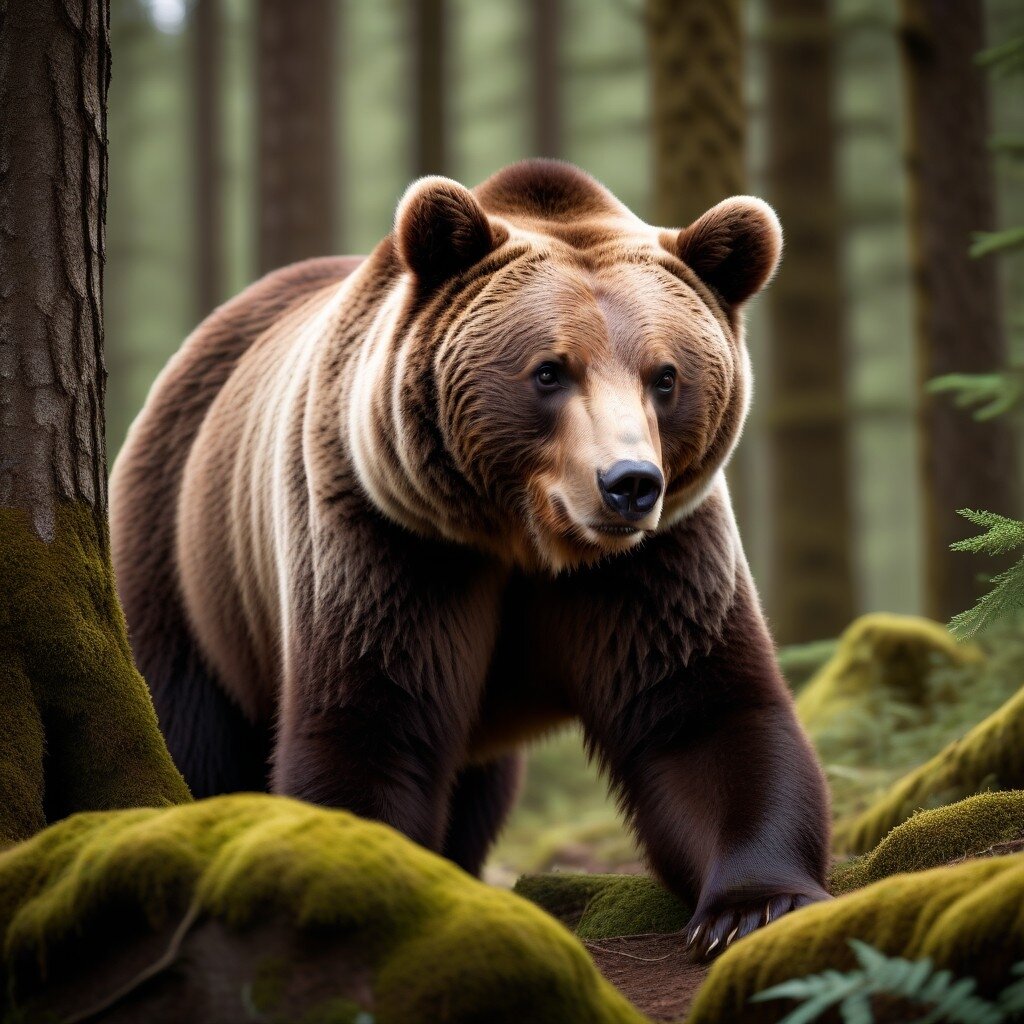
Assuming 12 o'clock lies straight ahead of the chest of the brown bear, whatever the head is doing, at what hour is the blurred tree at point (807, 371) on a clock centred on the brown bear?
The blurred tree is roughly at 8 o'clock from the brown bear.

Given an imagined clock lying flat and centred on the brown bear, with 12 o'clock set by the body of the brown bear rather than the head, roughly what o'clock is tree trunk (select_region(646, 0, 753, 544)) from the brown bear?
The tree trunk is roughly at 8 o'clock from the brown bear.

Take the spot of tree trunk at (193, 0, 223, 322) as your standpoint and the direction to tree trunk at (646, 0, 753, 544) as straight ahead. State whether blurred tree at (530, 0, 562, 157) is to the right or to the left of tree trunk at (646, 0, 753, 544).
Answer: left

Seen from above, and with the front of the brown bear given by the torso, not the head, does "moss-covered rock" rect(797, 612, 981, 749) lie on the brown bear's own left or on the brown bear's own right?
on the brown bear's own left

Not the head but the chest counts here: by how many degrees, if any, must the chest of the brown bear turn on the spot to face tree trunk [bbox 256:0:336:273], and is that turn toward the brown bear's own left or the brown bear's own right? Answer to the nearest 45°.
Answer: approximately 135° to the brown bear's own left

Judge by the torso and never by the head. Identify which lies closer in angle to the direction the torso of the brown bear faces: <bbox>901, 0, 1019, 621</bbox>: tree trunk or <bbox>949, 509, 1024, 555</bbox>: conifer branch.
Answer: the conifer branch

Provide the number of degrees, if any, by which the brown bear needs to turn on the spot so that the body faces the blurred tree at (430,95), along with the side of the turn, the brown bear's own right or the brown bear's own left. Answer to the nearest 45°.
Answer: approximately 135° to the brown bear's own left

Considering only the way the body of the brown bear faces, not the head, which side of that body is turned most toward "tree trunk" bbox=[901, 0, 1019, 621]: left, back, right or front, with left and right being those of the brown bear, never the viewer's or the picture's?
left

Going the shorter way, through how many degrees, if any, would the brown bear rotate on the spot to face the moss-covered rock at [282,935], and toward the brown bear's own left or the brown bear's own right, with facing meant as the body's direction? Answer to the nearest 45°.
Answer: approximately 45° to the brown bear's own right
